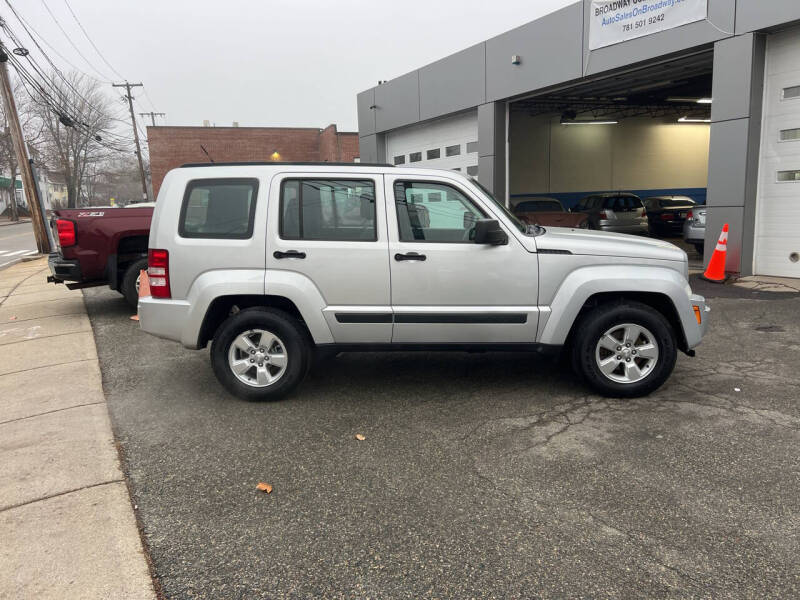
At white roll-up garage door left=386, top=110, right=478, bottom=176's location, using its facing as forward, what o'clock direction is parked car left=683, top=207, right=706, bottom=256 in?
The parked car is roughly at 9 o'clock from the white roll-up garage door.

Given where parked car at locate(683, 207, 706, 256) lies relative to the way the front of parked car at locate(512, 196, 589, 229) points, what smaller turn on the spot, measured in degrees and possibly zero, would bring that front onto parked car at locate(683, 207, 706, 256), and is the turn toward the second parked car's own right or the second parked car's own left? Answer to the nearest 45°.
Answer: approximately 45° to the second parked car's own right

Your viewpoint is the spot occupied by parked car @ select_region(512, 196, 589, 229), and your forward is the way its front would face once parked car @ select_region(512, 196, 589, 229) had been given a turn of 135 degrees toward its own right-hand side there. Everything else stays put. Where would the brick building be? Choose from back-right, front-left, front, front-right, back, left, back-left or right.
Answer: right

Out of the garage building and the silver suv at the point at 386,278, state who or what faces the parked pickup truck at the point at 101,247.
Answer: the garage building

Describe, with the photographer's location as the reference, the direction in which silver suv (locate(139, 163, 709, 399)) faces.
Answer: facing to the right of the viewer

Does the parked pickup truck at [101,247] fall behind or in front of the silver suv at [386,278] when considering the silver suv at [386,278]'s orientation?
behind

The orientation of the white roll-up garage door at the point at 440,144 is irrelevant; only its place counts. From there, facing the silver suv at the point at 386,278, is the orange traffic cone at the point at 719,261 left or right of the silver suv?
left

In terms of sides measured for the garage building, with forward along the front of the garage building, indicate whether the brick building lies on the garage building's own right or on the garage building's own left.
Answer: on the garage building's own right

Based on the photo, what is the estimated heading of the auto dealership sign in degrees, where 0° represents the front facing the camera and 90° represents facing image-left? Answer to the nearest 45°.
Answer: approximately 45°
